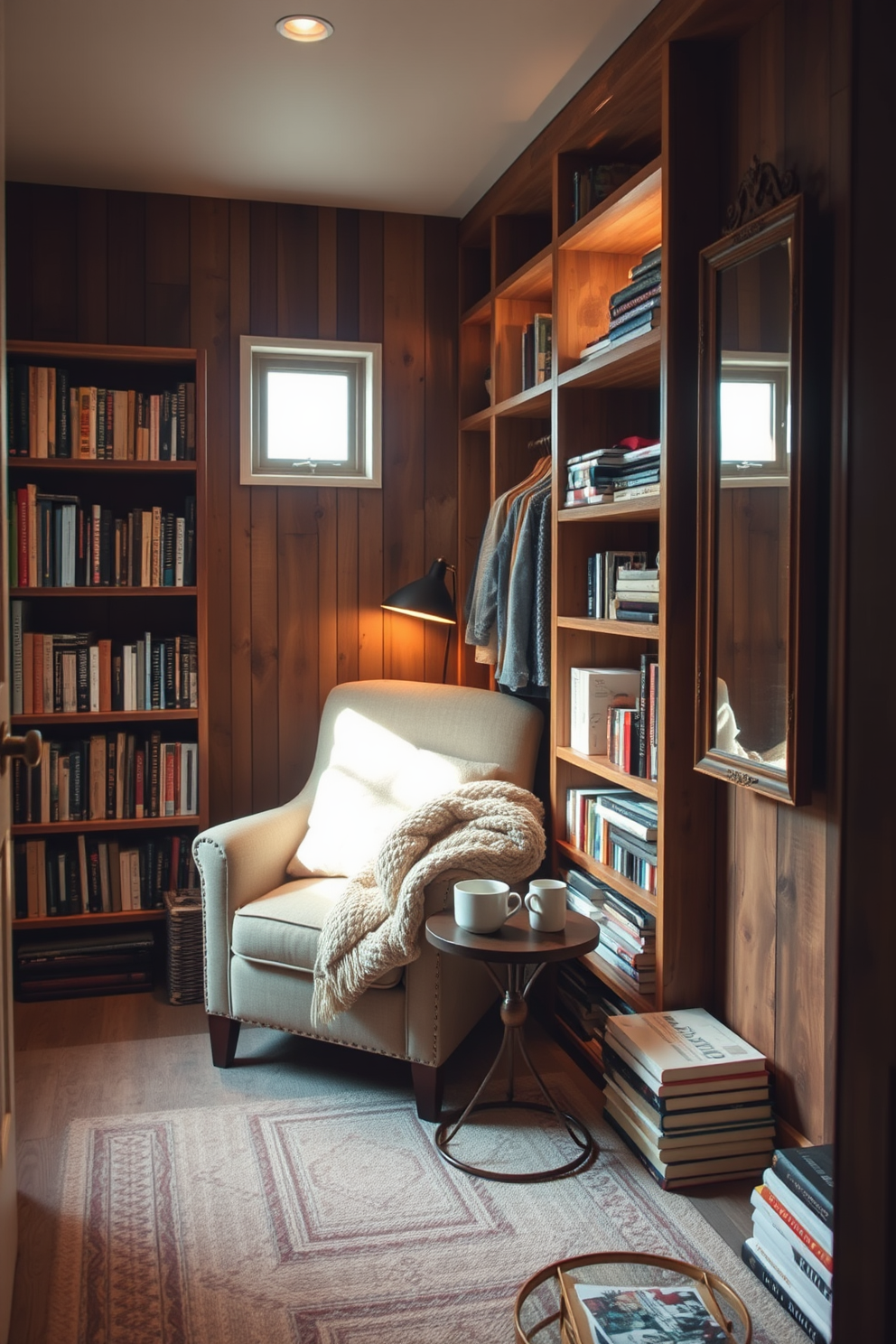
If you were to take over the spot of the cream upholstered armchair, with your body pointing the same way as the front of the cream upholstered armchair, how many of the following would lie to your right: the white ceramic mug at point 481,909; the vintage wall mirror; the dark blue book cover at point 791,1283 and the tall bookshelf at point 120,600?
1

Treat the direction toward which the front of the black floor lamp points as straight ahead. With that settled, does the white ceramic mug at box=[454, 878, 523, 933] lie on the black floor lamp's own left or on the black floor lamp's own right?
on the black floor lamp's own left

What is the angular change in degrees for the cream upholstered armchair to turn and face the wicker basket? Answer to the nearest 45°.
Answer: approximately 90° to its right

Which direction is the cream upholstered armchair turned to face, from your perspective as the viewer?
facing the viewer and to the left of the viewer

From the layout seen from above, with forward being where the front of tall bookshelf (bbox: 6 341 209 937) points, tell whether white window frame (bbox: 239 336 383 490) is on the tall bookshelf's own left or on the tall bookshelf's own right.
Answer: on the tall bookshelf's own left

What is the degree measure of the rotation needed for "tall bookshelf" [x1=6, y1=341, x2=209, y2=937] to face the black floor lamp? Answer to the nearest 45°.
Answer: approximately 90° to its left

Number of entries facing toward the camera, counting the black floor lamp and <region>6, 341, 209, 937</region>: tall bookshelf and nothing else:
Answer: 1

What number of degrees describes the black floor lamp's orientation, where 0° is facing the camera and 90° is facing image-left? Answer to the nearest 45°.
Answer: approximately 90°
